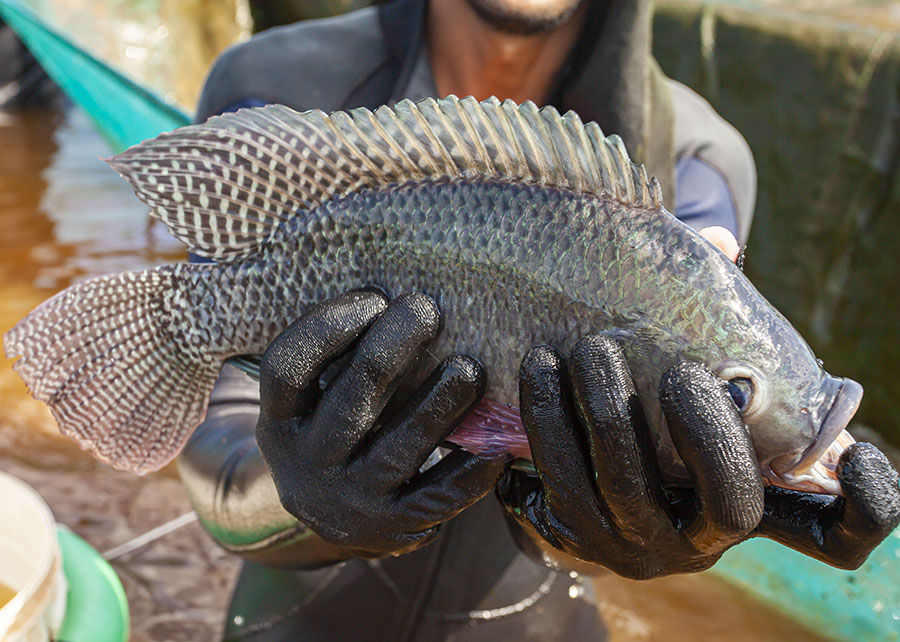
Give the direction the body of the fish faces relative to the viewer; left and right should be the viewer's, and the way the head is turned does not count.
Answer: facing to the right of the viewer

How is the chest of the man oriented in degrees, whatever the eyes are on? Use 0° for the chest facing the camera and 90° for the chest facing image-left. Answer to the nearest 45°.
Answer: approximately 0°

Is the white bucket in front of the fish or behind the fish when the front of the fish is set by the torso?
behind

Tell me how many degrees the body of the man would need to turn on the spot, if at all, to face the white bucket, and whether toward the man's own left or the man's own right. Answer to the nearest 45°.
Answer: approximately 90° to the man's own right
